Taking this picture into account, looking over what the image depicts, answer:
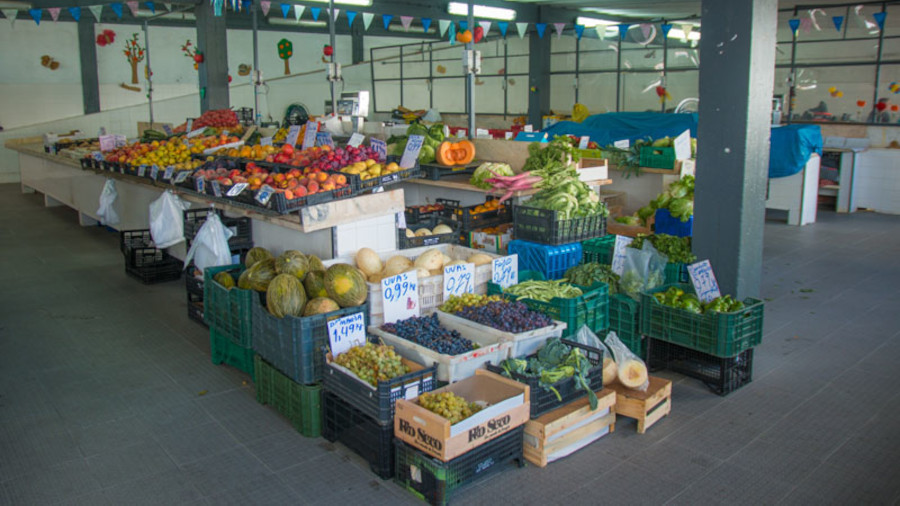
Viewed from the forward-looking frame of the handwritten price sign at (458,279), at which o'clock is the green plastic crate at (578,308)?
The green plastic crate is roughly at 9 o'clock from the handwritten price sign.

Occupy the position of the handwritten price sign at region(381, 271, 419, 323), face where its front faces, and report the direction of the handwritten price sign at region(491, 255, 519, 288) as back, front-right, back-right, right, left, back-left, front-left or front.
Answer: back-left

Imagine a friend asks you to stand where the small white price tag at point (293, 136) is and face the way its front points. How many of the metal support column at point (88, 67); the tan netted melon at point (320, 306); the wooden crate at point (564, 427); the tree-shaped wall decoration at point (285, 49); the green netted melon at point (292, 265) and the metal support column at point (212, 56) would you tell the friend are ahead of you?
3

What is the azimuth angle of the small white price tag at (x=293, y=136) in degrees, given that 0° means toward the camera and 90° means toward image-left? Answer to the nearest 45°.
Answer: approximately 0°

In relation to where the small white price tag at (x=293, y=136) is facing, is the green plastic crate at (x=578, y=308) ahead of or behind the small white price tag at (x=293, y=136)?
ahead

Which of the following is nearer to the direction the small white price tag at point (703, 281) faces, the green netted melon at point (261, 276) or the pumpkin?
the green netted melon

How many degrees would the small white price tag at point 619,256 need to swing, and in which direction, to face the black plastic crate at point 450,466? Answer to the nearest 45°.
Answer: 0° — it already faces it

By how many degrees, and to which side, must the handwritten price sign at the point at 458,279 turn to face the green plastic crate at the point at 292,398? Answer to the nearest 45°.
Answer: approximately 45° to its right

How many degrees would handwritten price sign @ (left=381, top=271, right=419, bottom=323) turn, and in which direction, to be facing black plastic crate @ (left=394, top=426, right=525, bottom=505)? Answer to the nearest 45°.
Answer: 0° — it already faces it

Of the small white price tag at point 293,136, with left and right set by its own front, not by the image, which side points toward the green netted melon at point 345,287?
front

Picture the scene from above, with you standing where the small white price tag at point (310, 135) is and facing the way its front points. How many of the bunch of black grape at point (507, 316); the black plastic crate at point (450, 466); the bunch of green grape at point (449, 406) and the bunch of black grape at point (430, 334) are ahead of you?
4

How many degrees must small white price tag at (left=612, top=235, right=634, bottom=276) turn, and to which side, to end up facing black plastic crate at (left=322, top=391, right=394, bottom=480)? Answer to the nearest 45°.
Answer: approximately 45° to its right

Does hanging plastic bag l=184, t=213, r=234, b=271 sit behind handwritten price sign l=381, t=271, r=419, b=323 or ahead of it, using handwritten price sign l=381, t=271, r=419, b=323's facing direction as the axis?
behind
